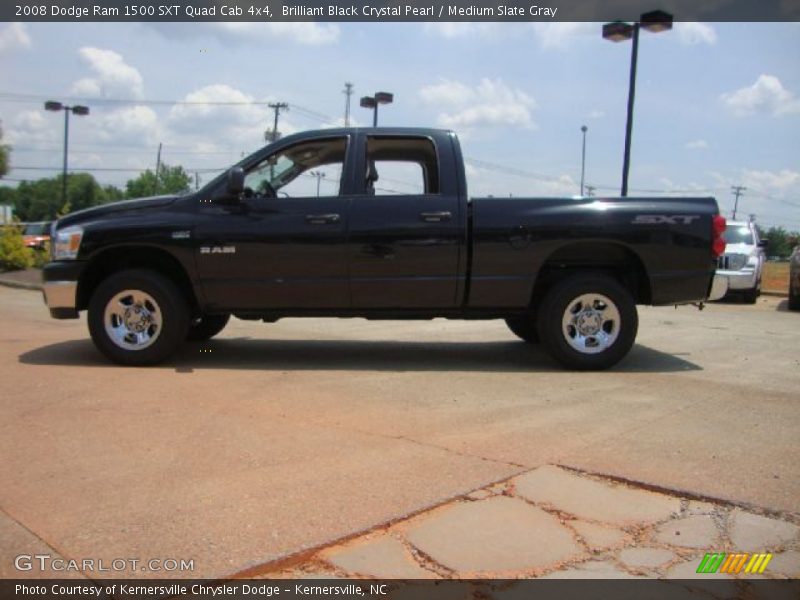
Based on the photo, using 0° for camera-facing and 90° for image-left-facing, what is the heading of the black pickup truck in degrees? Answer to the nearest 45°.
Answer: approximately 90°

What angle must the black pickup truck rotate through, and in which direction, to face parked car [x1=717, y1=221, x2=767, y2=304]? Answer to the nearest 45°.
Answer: approximately 135° to its right

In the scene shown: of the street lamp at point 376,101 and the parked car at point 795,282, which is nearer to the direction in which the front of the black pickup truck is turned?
the street lamp

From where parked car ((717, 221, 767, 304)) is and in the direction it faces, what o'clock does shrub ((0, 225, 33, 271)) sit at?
The shrub is roughly at 3 o'clock from the parked car.

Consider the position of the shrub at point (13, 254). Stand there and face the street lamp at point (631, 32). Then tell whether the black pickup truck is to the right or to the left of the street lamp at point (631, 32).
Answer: right

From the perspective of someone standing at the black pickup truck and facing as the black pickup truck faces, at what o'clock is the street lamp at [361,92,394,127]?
The street lamp is roughly at 3 o'clock from the black pickup truck.

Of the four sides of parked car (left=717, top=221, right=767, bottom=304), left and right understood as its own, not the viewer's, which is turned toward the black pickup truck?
front

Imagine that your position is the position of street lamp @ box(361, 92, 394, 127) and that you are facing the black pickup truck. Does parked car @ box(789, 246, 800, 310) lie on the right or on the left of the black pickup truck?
left

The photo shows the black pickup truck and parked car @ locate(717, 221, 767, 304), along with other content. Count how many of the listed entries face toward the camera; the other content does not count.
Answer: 1

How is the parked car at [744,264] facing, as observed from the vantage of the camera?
facing the viewer
